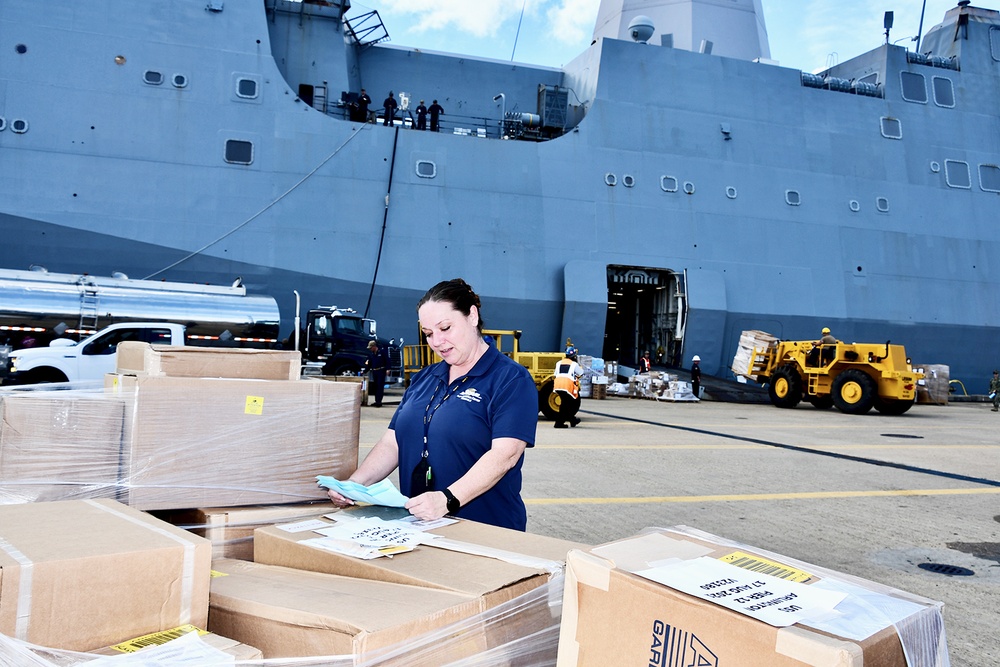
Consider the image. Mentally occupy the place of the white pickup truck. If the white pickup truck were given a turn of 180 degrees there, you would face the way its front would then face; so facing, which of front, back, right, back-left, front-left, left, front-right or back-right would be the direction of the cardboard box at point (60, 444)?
right

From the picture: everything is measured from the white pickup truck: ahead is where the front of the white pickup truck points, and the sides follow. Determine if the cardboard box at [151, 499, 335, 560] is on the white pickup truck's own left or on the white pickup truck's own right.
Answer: on the white pickup truck's own left

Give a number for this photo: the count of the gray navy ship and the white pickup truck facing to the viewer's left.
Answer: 2

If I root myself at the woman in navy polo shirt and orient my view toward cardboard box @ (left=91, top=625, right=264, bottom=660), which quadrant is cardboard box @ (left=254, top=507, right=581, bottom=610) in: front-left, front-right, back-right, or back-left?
front-left

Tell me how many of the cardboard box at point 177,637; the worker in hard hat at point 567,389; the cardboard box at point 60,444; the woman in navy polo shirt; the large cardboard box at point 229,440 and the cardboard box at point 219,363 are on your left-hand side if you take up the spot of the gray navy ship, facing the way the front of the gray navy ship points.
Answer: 6

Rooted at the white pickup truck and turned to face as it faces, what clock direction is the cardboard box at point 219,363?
The cardboard box is roughly at 9 o'clock from the white pickup truck.

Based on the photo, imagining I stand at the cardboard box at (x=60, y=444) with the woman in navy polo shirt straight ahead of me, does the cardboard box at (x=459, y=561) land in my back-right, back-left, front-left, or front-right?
front-right

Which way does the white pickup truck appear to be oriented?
to the viewer's left

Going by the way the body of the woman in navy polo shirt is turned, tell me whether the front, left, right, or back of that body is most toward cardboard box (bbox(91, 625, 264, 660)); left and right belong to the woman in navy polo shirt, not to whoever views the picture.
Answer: front

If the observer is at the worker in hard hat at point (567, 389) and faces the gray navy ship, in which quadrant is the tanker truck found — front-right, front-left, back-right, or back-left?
front-left

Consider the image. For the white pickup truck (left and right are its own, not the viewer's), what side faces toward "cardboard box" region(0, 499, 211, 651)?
left

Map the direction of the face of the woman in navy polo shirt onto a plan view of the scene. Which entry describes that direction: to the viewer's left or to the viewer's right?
to the viewer's left

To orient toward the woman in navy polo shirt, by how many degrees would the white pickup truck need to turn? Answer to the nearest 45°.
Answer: approximately 90° to its left
